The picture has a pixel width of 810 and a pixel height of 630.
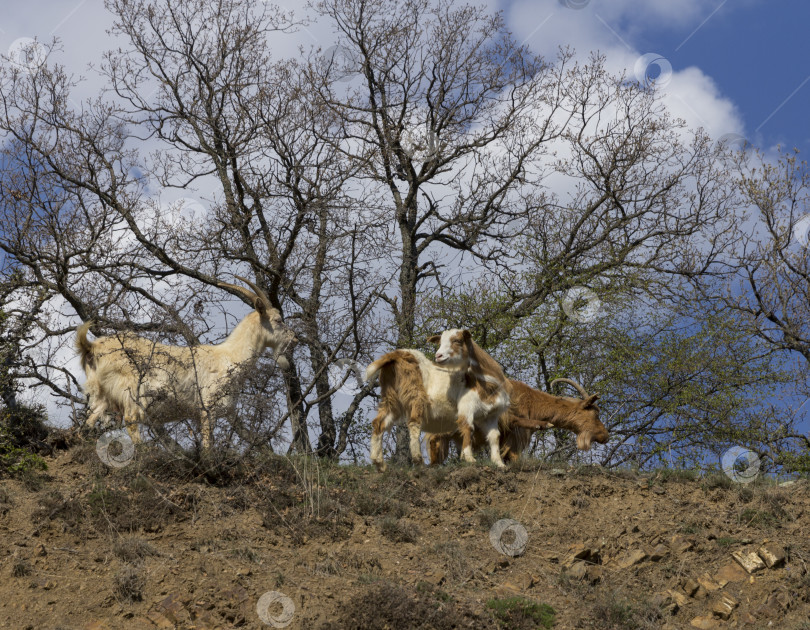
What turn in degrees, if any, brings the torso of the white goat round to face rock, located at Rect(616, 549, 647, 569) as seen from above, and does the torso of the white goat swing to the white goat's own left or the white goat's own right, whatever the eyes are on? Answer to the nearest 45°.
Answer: approximately 45° to the white goat's own right

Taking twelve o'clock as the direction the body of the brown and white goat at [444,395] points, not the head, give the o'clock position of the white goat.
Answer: The white goat is roughly at 6 o'clock from the brown and white goat.

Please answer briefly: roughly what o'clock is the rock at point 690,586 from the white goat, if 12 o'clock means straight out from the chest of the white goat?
The rock is roughly at 1 o'clock from the white goat.

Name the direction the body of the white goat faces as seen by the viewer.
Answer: to the viewer's right

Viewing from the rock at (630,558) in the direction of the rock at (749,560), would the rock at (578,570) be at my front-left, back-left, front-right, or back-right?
back-right

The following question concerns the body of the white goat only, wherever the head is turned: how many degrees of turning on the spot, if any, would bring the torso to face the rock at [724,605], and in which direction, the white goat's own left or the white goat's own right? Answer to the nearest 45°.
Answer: approximately 45° to the white goat's own right

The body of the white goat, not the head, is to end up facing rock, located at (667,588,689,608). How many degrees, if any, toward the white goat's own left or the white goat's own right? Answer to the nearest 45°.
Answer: approximately 45° to the white goat's own right

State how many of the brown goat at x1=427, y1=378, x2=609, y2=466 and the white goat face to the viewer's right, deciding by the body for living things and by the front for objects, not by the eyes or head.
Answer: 2

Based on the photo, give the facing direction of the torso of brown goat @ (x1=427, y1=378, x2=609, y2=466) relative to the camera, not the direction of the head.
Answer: to the viewer's right

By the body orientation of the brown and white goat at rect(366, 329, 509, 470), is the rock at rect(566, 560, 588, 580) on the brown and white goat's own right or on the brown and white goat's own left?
on the brown and white goat's own right

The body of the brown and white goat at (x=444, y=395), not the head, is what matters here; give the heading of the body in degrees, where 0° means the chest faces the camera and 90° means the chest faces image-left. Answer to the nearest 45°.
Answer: approximately 270°

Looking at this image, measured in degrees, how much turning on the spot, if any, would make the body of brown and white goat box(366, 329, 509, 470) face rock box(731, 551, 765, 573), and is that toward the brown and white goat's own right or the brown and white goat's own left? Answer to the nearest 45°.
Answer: approximately 45° to the brown and white goat's own right

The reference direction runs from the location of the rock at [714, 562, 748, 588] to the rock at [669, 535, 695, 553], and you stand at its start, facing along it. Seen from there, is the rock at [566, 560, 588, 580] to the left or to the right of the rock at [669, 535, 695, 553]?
left
